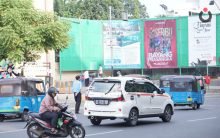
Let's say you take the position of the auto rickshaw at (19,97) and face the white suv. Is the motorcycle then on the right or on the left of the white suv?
right

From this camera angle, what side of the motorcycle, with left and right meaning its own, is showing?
right

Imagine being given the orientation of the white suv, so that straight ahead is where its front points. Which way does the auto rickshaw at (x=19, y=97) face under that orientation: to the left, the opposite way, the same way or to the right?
the same way

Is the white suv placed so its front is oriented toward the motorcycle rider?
no
